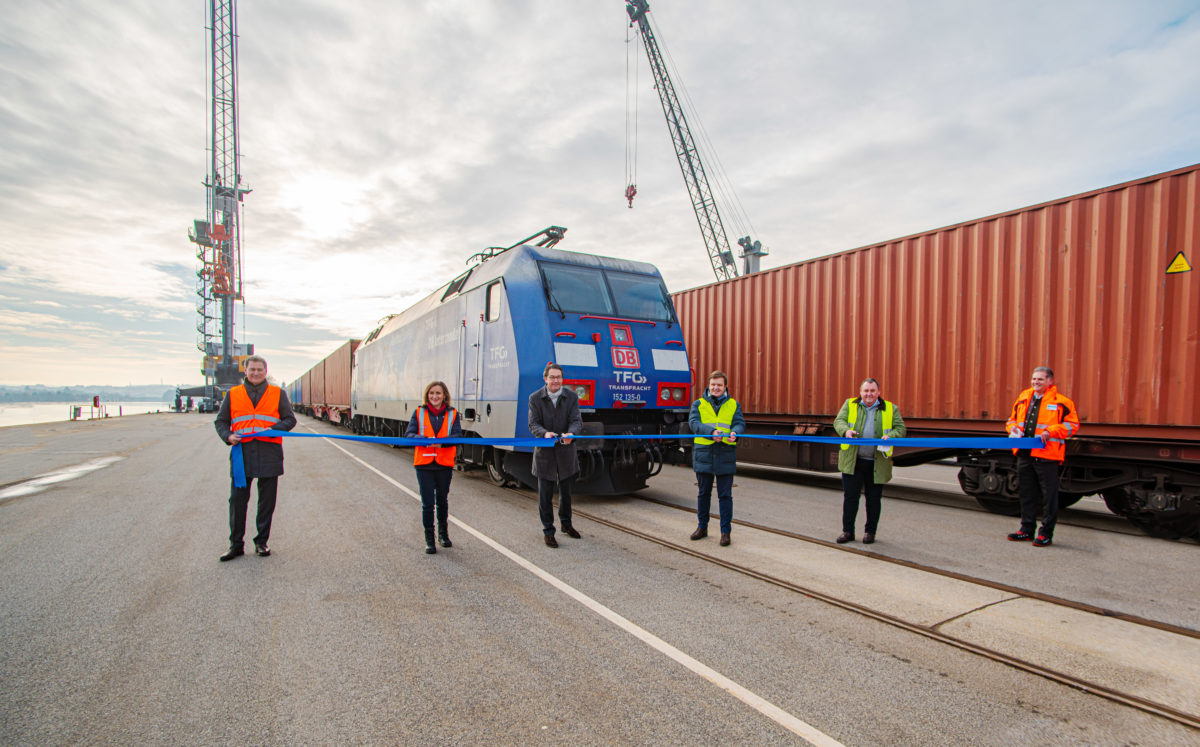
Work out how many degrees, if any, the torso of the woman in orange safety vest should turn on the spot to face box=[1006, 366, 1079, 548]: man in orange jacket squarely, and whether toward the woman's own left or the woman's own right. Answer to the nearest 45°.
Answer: approximately 90° to the woman's own left

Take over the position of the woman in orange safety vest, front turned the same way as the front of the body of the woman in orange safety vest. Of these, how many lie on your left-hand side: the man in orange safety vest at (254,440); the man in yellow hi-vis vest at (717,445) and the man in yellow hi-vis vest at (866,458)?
2

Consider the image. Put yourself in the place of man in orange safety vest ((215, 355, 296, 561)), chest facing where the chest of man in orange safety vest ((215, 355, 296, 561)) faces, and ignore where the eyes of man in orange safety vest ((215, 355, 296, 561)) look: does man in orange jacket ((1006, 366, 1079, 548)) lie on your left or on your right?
on your left
